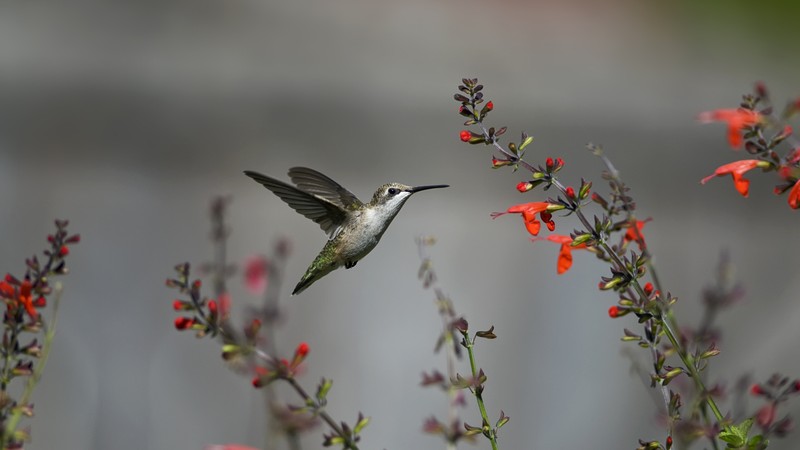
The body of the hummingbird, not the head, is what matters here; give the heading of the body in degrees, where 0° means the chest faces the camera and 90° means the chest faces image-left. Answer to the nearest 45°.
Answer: approximately 270°
